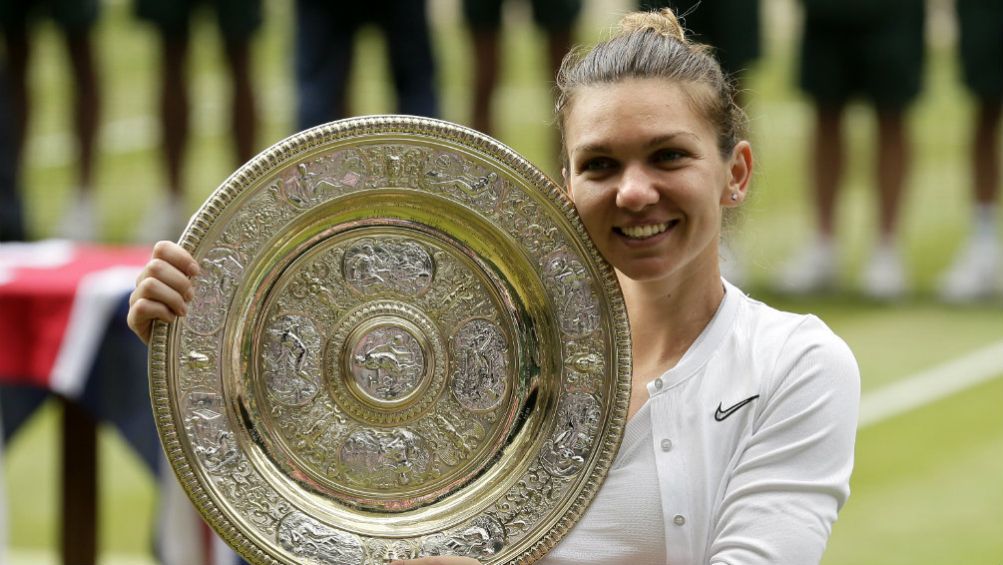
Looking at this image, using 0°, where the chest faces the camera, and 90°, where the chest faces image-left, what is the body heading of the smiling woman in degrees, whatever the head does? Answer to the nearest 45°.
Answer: approximately 45°

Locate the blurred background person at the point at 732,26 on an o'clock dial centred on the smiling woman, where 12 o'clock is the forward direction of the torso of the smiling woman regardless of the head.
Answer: The blurred background person is roughly at 5 o'clock from the smiling woman.

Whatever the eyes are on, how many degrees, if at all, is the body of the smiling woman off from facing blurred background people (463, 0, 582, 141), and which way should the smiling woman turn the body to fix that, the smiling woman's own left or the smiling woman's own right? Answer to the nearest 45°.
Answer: approximately 135° to the smiling woman's own right
